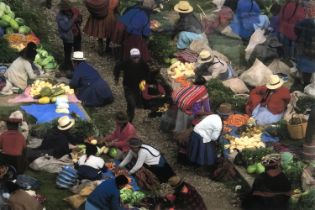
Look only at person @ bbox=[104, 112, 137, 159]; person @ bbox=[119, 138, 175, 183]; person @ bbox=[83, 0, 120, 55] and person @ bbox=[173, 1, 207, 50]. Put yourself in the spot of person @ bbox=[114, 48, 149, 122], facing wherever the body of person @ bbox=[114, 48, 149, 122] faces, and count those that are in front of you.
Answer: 2

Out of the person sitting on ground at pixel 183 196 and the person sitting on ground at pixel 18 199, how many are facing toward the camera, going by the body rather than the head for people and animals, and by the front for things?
0

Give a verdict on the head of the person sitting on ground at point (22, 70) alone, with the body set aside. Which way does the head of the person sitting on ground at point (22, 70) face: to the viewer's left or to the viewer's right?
to the viewer's right
